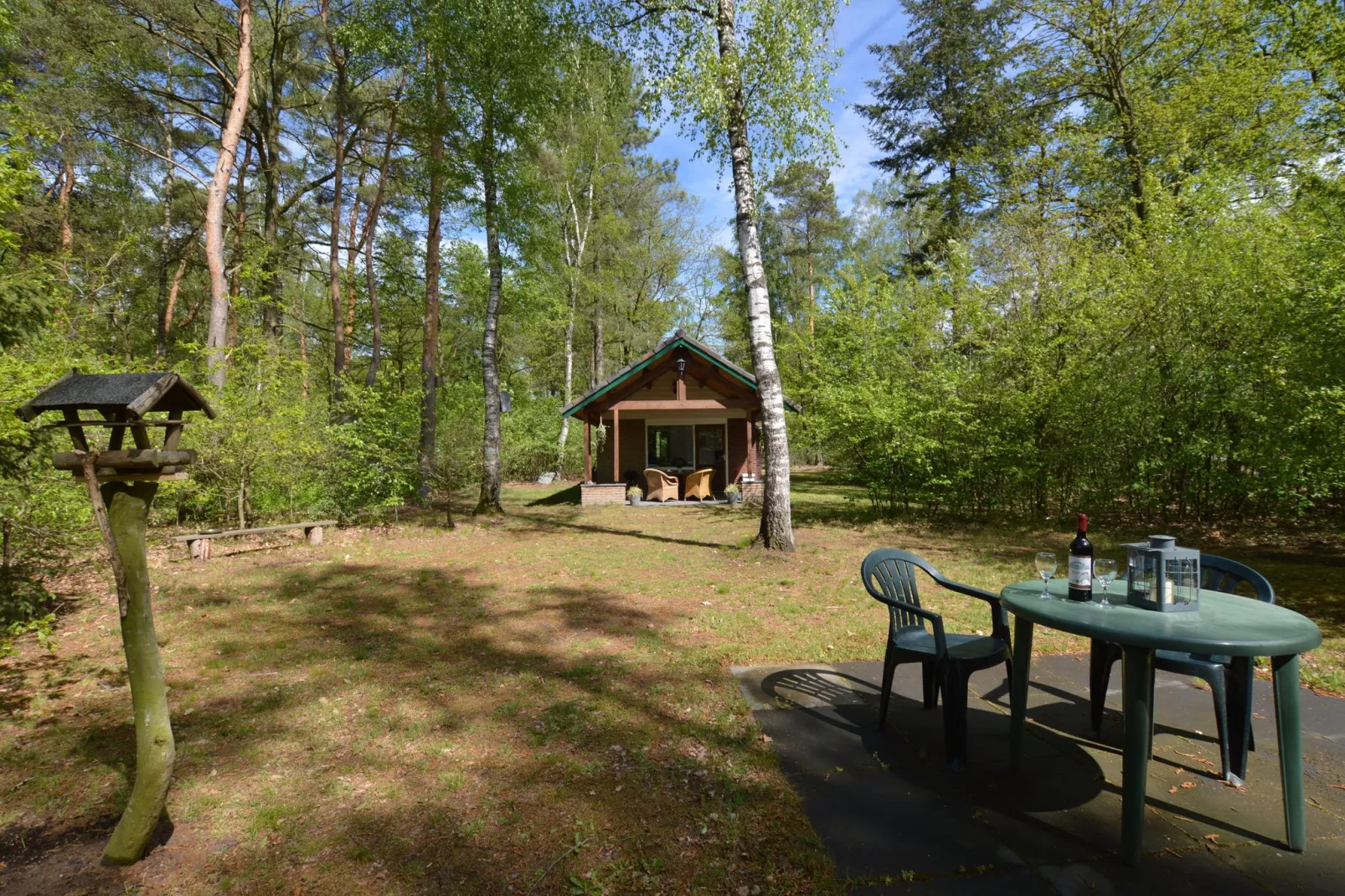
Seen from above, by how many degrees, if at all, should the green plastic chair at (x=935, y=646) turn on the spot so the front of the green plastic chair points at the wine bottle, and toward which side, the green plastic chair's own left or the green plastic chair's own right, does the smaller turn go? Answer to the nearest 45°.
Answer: approximately 45° to the green plastic chair's own left

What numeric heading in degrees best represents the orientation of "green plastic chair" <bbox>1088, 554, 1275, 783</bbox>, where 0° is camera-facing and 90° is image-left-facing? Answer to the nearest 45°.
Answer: approximately 45°

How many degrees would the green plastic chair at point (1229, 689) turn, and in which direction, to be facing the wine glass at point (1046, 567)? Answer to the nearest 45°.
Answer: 0° — it already faces it

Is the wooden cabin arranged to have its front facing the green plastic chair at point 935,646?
yes

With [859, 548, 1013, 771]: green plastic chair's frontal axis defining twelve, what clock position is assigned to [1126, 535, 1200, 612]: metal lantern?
The metal lantern is roughly at 11 o'clock from the green plastic chair.

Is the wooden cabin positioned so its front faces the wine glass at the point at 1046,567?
yes

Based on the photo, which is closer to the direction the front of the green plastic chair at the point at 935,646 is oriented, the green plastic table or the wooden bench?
the green plastic table
